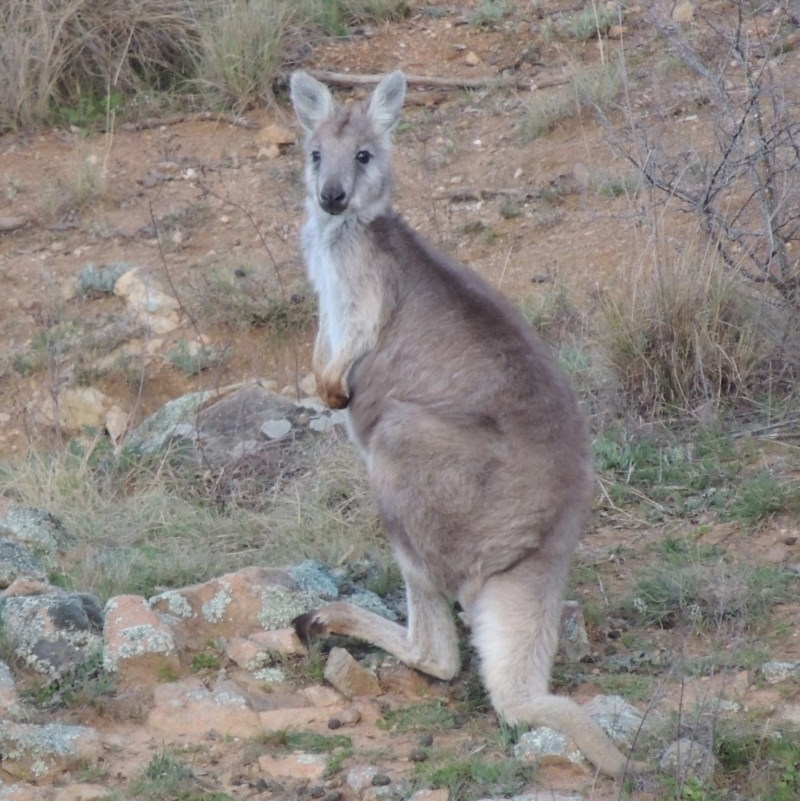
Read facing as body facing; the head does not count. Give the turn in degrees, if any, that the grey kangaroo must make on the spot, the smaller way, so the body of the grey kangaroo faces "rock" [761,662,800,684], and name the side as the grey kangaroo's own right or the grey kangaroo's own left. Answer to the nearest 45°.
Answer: approximately 180°

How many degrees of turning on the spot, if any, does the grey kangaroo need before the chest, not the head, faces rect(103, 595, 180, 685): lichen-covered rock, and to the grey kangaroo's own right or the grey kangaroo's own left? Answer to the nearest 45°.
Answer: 0° — it already faces it

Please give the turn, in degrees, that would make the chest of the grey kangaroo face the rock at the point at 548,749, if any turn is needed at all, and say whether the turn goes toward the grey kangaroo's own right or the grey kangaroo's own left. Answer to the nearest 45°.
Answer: approximately 90° to the grey kangaroo's own left

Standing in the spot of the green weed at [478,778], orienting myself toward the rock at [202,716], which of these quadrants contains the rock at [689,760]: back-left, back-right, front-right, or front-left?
back-right

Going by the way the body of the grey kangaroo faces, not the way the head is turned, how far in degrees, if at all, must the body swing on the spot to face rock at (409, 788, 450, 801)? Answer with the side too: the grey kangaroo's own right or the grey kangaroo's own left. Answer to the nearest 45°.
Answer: approximately 90° to the grey kangaroo's own left

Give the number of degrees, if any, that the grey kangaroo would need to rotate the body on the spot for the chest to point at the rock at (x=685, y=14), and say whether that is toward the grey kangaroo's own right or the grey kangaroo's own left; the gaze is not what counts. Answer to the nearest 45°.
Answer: approximately 90° to the grey kangaroo's own right

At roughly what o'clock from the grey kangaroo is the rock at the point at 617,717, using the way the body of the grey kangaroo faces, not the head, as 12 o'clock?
The rock is roughly at 8 o'clock from the grey kangaroo.

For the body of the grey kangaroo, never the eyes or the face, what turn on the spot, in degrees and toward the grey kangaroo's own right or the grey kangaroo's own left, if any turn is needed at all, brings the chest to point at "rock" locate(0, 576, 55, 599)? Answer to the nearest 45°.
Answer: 0° — it already faces it

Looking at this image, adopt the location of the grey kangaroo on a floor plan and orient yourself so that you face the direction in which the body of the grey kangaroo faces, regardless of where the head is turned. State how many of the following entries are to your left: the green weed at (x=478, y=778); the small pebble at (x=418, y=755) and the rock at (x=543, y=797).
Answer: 3

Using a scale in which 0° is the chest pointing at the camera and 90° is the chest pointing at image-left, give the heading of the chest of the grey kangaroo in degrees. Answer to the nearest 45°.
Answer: approximately 90°
